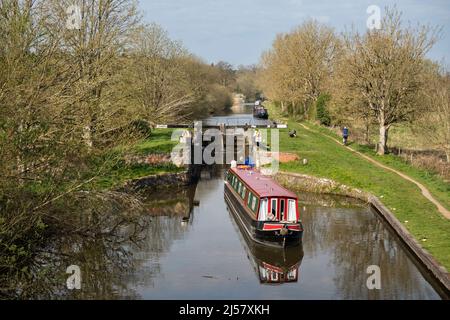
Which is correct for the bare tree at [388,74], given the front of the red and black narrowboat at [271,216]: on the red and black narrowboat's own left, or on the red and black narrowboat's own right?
on the red and black narrowboat's own left

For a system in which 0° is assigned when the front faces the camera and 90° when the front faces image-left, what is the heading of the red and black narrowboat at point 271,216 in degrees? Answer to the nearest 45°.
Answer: approximately 315°

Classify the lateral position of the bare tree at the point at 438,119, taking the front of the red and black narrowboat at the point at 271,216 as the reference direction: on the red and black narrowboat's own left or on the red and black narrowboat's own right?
on the red and black narrowboat's own left
